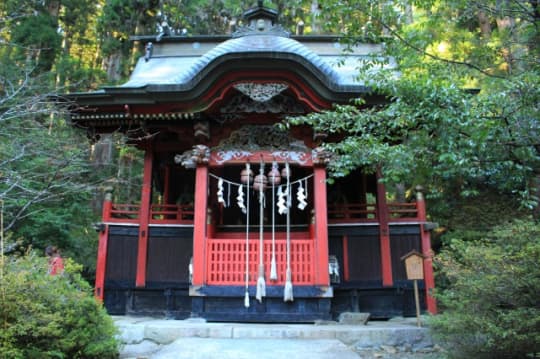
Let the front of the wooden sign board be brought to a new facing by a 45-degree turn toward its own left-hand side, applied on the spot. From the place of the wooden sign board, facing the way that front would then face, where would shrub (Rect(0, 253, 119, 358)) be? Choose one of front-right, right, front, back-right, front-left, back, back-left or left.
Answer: right

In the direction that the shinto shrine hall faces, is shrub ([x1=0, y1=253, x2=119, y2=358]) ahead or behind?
ahead

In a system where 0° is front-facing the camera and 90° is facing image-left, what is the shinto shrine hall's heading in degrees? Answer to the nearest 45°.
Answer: approximately 0°

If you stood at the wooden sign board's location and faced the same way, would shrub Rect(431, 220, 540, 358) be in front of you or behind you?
in front

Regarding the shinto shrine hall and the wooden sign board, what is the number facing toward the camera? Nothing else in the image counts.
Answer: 2
